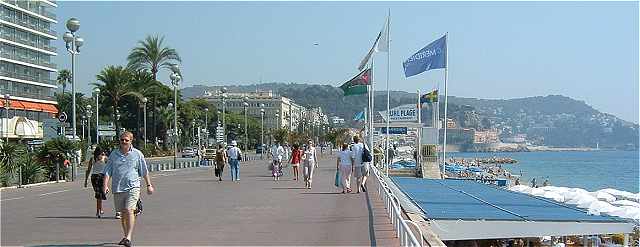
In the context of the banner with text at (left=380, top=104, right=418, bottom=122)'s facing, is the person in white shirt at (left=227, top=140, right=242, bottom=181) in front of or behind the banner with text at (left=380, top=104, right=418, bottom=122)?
in front

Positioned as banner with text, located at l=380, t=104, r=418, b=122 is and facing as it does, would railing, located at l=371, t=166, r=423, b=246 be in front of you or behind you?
in front

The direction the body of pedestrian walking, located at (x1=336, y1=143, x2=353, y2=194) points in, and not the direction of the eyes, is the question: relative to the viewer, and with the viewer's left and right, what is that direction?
facing away from the viewer

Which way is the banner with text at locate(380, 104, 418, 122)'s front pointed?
toward the camera

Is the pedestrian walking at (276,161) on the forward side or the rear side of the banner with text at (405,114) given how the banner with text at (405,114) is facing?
on the forward side

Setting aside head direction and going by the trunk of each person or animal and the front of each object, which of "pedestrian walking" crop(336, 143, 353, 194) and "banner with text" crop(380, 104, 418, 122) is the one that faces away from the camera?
the pedestrian walking

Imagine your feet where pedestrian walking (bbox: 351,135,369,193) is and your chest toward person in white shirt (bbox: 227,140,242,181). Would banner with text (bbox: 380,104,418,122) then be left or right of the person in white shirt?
right

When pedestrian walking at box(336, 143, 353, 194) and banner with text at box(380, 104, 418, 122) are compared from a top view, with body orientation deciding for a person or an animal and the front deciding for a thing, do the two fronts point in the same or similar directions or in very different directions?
very different directions

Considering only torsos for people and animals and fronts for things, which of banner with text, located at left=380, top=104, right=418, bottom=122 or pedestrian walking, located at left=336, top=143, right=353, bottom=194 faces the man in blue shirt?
the banner with text
